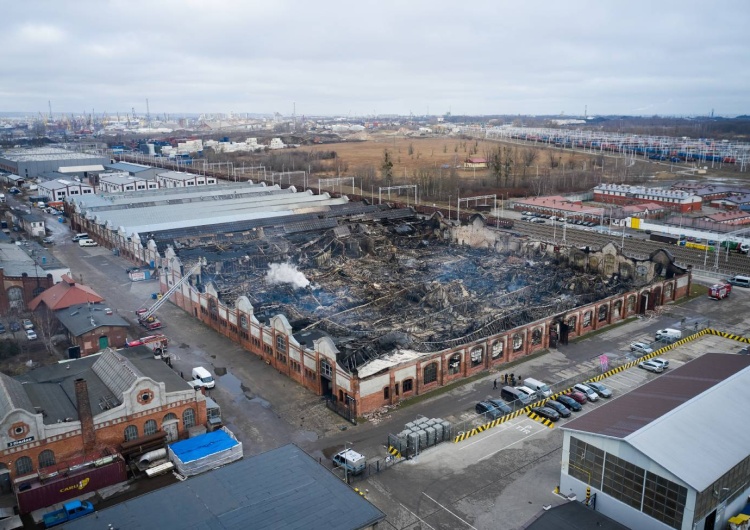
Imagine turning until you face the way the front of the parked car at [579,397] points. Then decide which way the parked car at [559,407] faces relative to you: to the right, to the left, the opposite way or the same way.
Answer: the same way

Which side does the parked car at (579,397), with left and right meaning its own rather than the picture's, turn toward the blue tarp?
right

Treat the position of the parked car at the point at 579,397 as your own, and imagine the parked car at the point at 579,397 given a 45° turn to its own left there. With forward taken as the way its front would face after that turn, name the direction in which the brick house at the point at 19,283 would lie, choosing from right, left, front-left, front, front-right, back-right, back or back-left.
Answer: back

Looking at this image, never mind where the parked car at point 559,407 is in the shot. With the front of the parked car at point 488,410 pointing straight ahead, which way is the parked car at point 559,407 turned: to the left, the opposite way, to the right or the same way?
the same way

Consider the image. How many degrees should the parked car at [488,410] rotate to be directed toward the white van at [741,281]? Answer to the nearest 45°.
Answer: approximately 90° to its left

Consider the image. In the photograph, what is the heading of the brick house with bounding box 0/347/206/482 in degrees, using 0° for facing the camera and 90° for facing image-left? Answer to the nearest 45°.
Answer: approximately 315°

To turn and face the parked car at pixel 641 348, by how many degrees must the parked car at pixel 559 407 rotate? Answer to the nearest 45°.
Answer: approximately 90° to its left

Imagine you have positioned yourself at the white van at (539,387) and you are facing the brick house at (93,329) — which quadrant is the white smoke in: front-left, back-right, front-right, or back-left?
front-right

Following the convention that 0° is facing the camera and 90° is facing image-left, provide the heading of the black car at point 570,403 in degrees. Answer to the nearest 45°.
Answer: approximately 315°

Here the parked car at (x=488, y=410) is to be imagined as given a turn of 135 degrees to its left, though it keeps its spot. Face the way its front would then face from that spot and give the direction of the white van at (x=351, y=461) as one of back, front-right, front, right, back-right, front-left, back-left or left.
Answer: back-left
